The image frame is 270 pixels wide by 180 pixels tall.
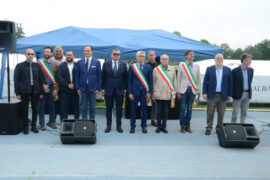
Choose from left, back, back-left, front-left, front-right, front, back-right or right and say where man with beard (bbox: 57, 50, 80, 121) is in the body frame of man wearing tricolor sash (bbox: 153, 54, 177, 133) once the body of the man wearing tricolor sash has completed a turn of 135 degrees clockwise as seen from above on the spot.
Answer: front-left

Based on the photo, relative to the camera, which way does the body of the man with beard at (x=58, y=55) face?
toward the camera

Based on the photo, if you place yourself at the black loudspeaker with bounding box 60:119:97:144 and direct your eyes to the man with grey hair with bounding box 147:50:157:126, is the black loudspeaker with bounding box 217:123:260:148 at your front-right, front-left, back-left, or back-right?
front-right

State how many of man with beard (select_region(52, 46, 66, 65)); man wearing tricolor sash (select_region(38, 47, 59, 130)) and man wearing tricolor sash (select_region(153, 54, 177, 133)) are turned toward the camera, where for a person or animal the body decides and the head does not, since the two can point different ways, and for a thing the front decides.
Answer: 3

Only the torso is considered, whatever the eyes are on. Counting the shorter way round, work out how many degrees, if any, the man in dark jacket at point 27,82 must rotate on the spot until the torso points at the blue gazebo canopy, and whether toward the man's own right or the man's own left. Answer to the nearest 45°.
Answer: approximately 135° to the man's own left

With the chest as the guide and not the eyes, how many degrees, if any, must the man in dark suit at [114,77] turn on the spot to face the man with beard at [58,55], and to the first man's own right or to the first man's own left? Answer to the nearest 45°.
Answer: approximately 135° to the first man's own right

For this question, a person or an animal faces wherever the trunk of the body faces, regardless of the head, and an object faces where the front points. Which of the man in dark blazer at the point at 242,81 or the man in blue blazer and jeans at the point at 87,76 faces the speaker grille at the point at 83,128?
the man in blue blazer and jeans

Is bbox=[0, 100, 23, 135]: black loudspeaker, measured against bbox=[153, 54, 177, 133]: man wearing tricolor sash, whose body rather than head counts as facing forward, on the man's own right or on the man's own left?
on the man's own right

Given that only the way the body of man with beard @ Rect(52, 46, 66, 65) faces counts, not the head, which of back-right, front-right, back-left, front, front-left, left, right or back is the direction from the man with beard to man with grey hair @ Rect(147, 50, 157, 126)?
left

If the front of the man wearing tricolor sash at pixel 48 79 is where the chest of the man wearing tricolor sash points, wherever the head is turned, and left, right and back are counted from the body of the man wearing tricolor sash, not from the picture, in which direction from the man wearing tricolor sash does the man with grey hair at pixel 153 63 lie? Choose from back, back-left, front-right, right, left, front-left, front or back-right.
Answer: left

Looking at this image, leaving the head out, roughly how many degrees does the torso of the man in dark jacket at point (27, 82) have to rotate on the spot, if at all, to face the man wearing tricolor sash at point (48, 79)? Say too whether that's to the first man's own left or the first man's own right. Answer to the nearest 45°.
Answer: approximately 135° to the first man's own left

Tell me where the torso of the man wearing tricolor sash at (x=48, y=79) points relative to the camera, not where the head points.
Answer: toward the camera

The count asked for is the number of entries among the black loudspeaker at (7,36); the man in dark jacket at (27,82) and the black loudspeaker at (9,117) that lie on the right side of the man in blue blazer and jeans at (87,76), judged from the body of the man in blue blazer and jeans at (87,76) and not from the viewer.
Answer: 3
